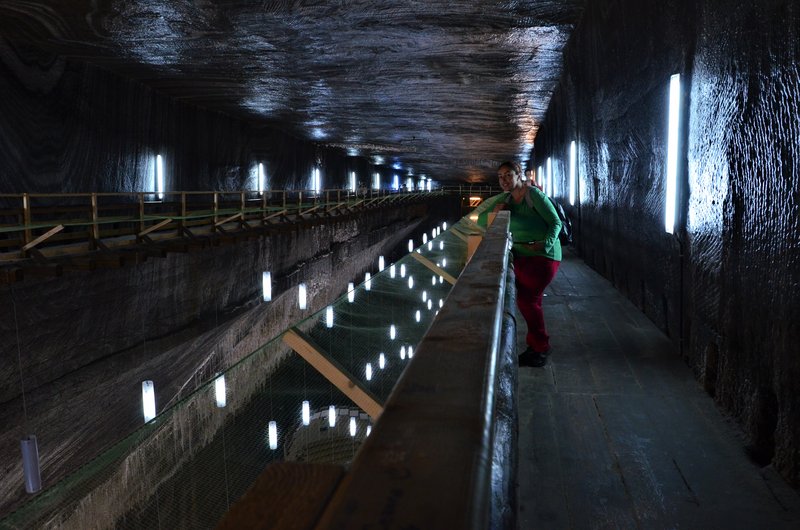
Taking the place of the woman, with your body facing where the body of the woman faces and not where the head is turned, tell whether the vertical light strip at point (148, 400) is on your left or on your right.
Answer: on your right

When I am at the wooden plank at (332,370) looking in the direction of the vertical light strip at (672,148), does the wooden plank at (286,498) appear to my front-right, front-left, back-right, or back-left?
back-right

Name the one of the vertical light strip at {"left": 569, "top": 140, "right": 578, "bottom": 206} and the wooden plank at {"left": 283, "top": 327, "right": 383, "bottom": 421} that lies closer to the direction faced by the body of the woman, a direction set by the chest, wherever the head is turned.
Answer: the wooden plank

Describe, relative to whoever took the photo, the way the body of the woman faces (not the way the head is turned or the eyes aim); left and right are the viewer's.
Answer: facing the viewer and to the left of the viewer

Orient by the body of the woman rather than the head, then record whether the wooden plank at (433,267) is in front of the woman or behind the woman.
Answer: in front

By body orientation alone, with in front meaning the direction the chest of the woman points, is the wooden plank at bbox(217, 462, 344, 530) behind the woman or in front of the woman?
in front
